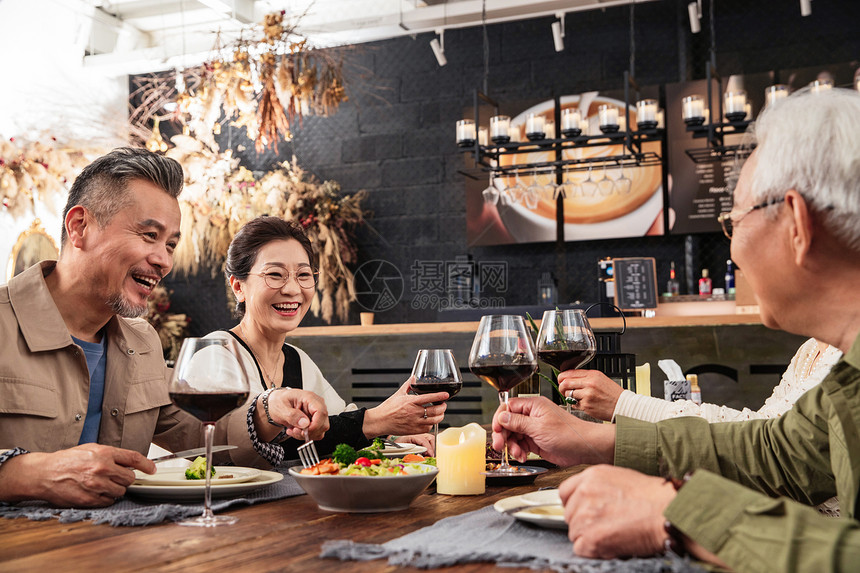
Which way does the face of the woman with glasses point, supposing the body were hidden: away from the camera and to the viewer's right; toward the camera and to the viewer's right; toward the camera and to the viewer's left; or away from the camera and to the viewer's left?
toward the camera and to the viewer's right

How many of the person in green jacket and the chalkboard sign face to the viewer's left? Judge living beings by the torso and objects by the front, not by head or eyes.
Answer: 1

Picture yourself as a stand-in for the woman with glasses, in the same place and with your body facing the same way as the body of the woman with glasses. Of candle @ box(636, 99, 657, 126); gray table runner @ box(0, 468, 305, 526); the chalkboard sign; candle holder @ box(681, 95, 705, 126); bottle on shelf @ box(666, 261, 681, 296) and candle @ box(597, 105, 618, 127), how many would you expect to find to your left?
5

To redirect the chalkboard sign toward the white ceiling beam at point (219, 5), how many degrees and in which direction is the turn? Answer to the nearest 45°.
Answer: approximately 90° to its right

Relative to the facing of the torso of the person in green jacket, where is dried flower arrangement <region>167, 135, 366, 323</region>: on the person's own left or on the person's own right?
on the person's own right

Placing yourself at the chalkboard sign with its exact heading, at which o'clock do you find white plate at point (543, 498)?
The white plate is roughly at 12 o'clock from the chalkboard sign.

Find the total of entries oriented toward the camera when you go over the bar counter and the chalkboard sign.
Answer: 2

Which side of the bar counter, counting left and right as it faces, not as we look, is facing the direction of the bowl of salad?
front

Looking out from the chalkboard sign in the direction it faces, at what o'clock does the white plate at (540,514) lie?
The white plate is roughly at 12 o'clock from the chalkboard sign.

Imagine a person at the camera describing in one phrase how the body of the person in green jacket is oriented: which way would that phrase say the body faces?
to the viewer's left

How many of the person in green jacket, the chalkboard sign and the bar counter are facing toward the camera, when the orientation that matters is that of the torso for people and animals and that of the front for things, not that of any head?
2

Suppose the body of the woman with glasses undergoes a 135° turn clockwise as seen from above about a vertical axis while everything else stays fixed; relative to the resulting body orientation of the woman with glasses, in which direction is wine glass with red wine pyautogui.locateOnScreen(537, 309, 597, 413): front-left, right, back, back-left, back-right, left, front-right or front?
back-left
